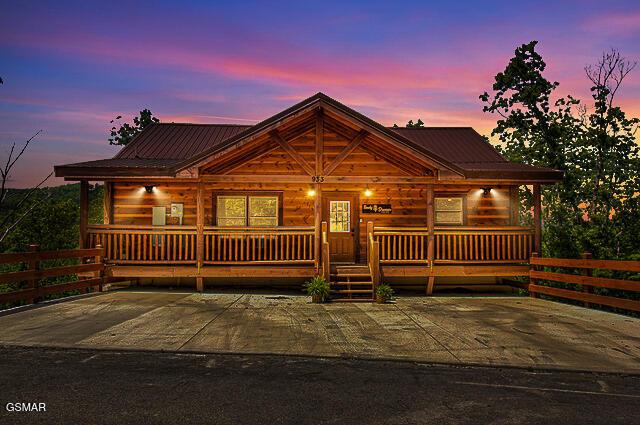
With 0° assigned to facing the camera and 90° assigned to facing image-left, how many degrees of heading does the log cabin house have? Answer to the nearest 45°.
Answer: approximately 0°

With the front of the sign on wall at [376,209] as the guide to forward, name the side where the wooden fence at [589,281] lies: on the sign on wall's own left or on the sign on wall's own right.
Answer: on the sign on wall's own left

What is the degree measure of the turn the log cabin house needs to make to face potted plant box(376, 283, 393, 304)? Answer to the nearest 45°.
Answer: approximately 45° to its left

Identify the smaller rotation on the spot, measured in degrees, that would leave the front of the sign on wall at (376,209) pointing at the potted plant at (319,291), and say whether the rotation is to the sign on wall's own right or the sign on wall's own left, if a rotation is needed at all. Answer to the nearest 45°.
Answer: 0° — it already faces it

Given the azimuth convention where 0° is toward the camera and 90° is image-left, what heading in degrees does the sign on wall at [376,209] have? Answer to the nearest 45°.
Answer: approximately 0°

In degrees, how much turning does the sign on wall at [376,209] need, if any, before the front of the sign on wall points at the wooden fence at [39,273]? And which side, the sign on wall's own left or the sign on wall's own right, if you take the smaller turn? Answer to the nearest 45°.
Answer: approximately 45° to the sign on wall's own right

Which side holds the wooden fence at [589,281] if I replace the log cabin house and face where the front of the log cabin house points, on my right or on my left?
on my left
